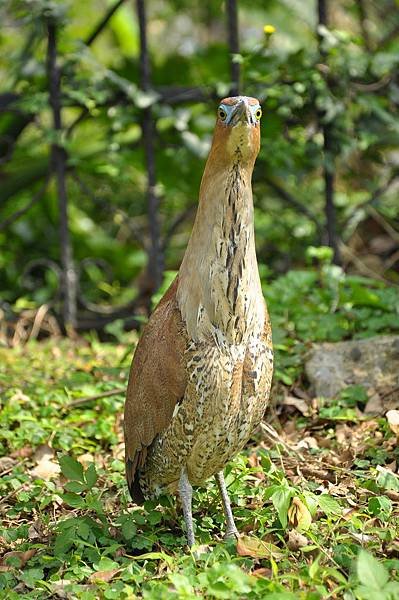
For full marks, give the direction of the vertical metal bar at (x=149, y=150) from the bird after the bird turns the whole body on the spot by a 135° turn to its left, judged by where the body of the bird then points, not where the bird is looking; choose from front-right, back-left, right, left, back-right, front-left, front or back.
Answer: front

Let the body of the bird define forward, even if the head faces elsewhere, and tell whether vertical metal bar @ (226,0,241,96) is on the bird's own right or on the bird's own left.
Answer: on the bird's own left

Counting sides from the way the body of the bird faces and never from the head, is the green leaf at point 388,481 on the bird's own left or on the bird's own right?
on the bird's own left

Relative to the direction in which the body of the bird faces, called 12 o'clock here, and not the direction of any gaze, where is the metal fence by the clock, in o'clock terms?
The metal fence is roughly at 7 o'clock from the bird.

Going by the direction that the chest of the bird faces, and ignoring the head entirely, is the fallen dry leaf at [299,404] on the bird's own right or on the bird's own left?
on the bird's own left

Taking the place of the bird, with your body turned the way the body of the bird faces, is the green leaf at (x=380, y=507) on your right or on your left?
on your left

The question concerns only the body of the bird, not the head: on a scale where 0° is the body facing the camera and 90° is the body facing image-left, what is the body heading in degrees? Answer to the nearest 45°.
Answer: approximately 315°

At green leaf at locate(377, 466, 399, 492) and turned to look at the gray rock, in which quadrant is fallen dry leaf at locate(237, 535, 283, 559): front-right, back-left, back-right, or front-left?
back-left
